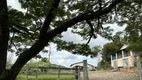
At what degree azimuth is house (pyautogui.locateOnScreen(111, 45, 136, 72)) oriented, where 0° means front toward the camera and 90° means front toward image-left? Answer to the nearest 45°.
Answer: approximately 45°
